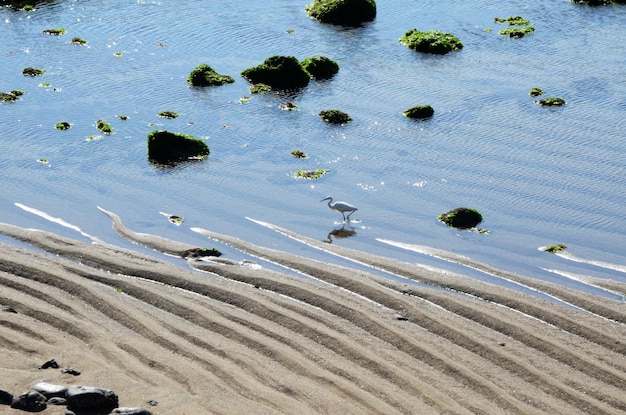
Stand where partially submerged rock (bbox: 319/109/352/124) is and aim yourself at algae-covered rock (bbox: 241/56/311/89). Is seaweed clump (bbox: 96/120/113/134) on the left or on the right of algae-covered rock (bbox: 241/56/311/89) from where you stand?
left

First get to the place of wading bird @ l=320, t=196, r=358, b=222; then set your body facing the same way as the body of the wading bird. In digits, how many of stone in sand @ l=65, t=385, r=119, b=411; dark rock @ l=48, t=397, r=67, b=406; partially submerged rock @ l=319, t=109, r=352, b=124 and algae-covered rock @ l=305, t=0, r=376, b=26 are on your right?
2

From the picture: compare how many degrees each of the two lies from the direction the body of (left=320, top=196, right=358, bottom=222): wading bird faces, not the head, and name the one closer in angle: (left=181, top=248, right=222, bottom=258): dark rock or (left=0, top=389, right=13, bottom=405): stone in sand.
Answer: the dark rock

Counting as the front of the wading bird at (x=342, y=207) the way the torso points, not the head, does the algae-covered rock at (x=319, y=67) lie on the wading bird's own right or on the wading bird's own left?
on the wading bird's own right

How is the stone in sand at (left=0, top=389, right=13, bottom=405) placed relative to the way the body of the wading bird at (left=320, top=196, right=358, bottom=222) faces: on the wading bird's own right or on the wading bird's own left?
on the wading bird's own left

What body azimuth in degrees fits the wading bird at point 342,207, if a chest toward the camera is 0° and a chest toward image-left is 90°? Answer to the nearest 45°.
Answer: approximately 90°

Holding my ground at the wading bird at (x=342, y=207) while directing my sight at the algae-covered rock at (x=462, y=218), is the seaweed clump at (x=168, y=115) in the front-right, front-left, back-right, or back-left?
back-left

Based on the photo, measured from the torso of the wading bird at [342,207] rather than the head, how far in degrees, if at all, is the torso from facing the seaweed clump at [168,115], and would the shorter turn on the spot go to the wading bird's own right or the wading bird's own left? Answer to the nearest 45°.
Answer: approximately 45° to the wading bird's own right

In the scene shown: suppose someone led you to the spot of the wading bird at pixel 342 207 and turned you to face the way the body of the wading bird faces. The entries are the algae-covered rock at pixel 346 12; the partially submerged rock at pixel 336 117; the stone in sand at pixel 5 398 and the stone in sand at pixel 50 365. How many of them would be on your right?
2

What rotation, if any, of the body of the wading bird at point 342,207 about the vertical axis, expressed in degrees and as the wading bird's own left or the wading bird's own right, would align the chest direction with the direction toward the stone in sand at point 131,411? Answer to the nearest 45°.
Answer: approximately 90° to the wading bird's own left

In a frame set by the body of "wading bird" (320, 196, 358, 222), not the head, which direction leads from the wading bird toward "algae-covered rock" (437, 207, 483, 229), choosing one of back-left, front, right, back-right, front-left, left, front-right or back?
back
